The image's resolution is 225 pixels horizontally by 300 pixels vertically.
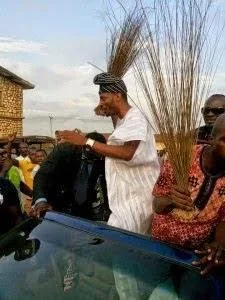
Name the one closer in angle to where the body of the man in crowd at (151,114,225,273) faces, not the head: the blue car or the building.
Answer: the blue car

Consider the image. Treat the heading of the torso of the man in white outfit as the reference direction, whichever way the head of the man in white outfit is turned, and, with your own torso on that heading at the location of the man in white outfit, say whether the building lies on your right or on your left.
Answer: on your right

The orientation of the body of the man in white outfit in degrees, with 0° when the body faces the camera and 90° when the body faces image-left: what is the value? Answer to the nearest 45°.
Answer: approximately 90°

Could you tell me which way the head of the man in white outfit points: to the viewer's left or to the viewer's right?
to the viewer's left

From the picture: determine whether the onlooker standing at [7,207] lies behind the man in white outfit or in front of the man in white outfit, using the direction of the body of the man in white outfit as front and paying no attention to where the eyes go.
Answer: in front

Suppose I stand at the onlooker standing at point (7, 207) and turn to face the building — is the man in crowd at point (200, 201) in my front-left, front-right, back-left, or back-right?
back-right

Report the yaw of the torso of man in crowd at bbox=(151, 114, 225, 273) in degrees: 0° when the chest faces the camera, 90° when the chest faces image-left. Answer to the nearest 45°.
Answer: approximately 45°

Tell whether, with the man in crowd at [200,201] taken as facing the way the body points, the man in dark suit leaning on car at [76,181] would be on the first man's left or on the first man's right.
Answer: on the first man's right

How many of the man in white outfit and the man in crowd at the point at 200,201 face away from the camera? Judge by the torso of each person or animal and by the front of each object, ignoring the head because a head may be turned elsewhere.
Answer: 0

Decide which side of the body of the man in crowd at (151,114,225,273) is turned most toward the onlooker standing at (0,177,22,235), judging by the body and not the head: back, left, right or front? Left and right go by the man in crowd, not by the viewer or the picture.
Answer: right
